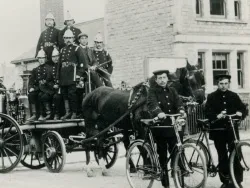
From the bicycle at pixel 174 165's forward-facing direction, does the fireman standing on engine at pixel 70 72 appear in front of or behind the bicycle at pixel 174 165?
behind

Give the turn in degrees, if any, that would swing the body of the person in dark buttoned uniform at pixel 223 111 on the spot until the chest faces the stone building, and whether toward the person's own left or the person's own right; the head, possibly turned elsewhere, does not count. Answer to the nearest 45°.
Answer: approximately 180°

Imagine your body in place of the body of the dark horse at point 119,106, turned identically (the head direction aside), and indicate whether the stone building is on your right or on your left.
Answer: on your left

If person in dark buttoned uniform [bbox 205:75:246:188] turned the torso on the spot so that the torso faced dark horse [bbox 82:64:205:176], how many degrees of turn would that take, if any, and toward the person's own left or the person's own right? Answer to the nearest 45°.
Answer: approximately 135° to the person's own right

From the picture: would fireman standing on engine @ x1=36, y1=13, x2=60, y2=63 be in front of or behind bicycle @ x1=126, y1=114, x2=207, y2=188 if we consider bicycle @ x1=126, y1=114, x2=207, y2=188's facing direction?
behind

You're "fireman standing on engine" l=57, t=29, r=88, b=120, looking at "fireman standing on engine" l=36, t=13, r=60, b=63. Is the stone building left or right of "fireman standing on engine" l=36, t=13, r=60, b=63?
right

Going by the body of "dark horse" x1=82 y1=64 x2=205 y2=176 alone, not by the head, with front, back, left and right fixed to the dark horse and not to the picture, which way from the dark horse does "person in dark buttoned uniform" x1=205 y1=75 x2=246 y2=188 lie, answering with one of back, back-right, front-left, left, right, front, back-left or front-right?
front-right

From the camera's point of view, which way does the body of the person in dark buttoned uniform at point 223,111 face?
toward the camera

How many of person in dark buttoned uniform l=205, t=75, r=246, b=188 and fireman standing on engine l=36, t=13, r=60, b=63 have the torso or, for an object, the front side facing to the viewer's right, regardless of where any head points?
0
